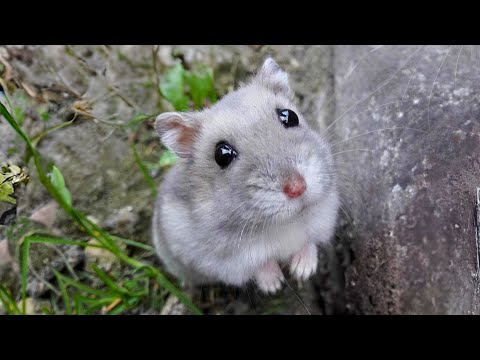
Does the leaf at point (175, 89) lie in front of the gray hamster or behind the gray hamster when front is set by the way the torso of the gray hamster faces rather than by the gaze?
behind

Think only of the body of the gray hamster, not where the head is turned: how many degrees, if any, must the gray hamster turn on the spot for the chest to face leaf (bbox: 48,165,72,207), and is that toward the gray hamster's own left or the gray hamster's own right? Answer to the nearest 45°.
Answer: approximately 135° to the gray hamster's own right

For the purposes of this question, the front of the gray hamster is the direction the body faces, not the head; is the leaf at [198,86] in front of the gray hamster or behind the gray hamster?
behind

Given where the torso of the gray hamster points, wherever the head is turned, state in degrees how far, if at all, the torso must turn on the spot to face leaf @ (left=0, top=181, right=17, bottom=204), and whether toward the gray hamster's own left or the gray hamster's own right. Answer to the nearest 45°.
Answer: approximately 135° to the gray hamster's own right
